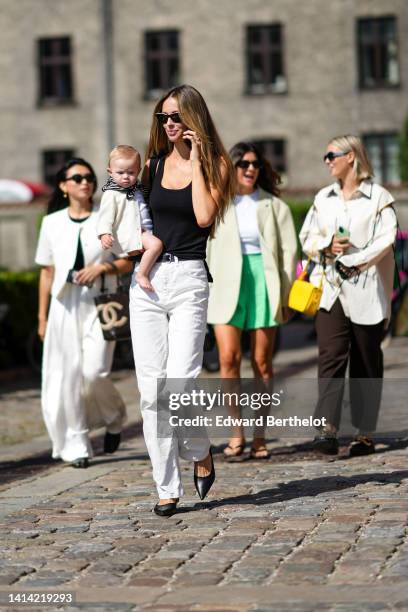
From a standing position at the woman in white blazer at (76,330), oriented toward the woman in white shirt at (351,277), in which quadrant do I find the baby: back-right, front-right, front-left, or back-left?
front-right

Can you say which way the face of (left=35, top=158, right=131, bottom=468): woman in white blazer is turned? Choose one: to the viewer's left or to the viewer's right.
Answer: to the viewer's right

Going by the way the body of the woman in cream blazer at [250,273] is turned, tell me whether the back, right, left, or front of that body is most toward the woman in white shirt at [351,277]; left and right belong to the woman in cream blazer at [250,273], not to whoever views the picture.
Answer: left

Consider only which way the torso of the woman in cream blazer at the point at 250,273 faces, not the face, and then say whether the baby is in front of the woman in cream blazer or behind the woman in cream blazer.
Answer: in front

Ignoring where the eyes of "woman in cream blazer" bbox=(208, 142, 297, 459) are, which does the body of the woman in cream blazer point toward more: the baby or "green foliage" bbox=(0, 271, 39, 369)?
the baby

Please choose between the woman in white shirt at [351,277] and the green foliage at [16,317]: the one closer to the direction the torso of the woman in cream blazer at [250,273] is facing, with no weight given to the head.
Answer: the woman in white shirt

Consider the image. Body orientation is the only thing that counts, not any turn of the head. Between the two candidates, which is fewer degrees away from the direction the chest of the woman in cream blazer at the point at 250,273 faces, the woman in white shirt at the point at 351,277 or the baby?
the baby

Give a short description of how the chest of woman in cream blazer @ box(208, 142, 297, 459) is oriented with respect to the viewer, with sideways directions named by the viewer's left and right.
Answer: facing the viewer

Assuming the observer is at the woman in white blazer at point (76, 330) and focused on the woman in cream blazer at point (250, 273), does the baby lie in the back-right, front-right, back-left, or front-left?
front-right

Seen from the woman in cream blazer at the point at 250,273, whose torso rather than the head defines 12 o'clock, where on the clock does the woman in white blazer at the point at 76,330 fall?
the woman in white blazer at the point at 76,330 is roughly at 3 o'clock from the woman in cream blazer at the point at 250,273.
